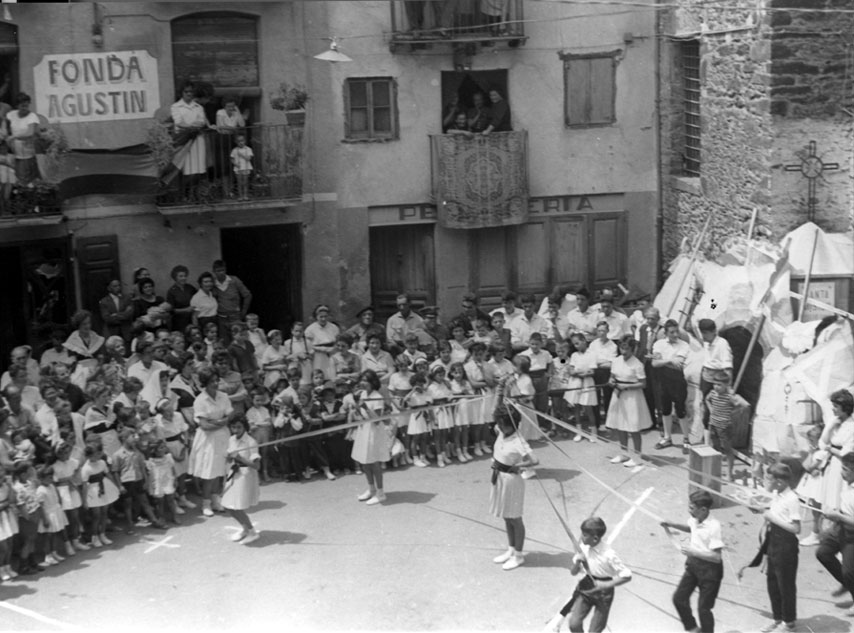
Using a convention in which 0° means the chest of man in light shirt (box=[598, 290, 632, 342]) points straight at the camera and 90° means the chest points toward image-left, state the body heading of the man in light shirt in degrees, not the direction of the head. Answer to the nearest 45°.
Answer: approximately 45°

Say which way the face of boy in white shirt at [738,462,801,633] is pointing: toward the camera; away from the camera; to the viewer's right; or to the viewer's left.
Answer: to the viewer's left

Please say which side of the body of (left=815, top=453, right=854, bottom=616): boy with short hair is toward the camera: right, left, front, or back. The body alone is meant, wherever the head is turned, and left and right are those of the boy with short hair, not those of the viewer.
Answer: left

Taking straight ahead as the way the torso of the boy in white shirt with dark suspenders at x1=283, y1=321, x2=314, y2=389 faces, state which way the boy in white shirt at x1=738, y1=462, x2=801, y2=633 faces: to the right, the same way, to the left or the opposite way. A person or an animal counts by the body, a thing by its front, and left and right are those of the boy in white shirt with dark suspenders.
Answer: to the right

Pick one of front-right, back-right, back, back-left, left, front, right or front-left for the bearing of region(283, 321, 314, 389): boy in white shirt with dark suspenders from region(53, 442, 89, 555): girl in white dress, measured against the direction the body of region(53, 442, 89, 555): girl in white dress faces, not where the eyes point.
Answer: left

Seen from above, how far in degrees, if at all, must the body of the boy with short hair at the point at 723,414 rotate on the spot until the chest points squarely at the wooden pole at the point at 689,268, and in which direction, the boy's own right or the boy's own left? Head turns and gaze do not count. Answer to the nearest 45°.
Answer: approximately 135° to the boy's own right

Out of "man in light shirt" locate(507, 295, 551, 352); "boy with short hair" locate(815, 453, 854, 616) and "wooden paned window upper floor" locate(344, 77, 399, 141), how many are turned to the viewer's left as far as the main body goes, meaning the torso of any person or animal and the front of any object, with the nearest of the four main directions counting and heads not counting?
1

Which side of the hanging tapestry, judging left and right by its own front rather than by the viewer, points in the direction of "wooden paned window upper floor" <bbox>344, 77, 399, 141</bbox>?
right

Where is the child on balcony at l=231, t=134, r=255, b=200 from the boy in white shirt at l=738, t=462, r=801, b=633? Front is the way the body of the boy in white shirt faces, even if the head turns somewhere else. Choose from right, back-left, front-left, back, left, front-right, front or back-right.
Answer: front-right
